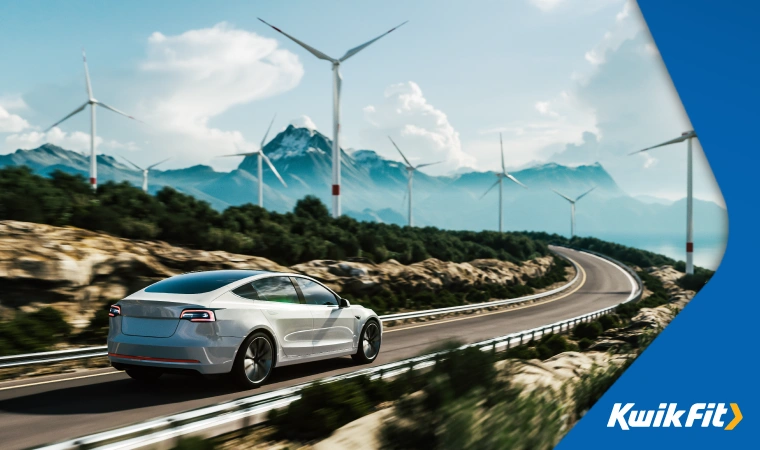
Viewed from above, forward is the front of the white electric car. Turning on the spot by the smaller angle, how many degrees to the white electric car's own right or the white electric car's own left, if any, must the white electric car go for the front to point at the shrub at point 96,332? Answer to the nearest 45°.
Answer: approximately 90° to the white electric car's own left

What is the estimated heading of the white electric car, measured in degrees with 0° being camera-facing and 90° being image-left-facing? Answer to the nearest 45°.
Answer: approximately 225°

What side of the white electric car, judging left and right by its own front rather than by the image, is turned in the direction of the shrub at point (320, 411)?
right

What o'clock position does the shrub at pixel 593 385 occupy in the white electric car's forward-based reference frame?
The shrub is roughly at 2 o'clock from the white electric car.

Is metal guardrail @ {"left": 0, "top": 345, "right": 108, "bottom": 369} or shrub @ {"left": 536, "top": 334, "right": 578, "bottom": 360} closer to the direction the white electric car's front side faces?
the shrub

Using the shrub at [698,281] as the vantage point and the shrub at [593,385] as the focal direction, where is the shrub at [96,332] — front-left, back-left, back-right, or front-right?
front-right

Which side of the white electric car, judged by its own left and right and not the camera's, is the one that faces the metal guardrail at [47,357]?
left

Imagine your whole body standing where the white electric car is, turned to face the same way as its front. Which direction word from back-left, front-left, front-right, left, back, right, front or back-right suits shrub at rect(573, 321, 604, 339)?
front

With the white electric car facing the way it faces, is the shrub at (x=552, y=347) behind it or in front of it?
in front

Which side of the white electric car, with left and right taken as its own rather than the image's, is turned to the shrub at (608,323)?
front

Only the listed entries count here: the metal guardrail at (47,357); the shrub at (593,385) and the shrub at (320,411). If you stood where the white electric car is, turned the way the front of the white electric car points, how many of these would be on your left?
1

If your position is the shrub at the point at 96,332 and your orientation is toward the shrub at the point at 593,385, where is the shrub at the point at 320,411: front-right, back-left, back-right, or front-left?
front-right
